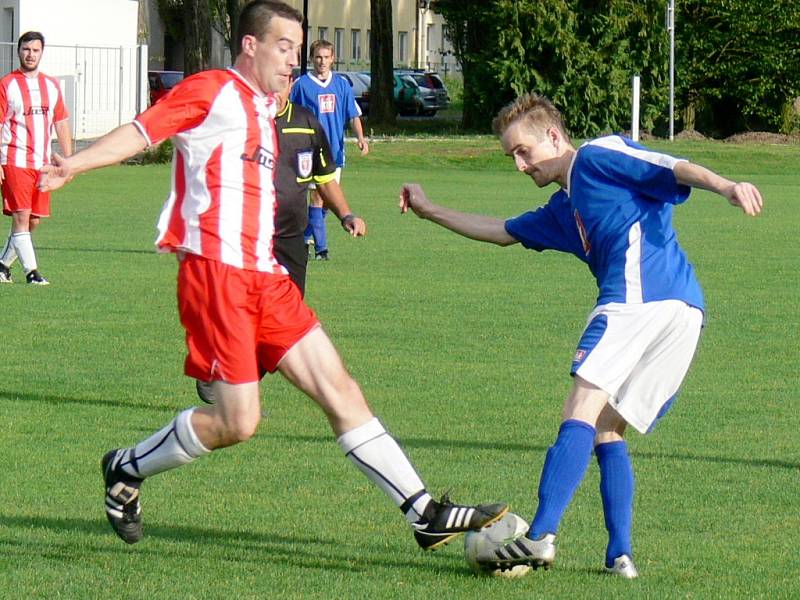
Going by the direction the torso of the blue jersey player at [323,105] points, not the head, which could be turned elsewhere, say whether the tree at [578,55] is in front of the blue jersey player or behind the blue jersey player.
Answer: behind

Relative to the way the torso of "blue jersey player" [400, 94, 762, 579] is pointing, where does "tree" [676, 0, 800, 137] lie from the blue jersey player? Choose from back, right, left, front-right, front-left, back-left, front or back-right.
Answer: right

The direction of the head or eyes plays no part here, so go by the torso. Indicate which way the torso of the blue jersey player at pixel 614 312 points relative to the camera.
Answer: to the viewer's left

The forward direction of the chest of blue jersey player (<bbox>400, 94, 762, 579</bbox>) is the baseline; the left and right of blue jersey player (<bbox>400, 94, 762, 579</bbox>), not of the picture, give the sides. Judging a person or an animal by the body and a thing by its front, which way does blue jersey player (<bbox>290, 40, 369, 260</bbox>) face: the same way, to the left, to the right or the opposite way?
to the left

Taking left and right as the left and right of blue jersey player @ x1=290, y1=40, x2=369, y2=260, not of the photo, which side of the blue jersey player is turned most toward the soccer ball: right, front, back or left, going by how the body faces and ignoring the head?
front

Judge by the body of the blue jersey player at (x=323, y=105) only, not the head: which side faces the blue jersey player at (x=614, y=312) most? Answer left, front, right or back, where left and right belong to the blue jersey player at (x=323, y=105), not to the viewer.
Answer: front
